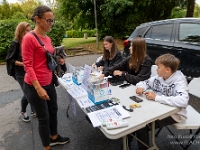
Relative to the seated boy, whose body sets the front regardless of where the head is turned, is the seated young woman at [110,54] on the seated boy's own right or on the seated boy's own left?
on the seated boy's own right

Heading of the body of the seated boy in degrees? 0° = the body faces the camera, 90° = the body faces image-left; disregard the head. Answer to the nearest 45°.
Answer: approximately 45°

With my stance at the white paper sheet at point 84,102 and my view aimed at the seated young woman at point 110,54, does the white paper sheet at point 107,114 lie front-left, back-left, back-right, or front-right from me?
back-right

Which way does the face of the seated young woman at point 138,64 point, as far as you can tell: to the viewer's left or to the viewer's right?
to the viewer's left

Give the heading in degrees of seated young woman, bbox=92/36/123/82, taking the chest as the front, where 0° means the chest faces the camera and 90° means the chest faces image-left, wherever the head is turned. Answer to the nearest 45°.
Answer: approximately 45°

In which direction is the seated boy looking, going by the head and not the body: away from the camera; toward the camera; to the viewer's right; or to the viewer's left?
to the viewer's left

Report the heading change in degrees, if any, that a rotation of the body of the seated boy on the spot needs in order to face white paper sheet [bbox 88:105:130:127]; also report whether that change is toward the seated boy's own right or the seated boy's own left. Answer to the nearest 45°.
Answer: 0° — they already face it

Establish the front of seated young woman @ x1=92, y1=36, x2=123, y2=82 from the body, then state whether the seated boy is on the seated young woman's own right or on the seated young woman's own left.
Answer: on the seated young woman's own left

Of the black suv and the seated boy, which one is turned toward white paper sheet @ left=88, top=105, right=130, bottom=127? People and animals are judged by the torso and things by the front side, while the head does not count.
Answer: the seated boy
